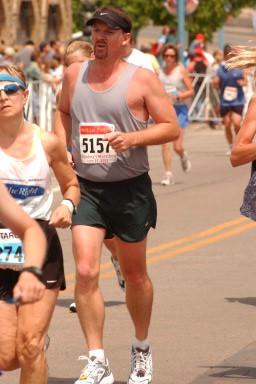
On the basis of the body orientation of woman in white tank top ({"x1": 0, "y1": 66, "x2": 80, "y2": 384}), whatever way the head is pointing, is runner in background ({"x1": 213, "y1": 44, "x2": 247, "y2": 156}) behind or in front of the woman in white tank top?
behind

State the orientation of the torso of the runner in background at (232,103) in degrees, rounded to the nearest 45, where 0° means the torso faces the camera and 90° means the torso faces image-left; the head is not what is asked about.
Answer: approximately 0°

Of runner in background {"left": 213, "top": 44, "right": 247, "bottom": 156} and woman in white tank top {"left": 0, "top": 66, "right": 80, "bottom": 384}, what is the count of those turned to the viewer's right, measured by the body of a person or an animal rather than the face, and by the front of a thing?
0

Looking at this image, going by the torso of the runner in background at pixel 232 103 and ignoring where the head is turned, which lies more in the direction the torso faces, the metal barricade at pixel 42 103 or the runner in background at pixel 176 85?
the runner in background

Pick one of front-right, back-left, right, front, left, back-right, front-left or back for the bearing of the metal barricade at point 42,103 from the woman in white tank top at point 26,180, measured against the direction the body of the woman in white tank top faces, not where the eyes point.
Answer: back-right

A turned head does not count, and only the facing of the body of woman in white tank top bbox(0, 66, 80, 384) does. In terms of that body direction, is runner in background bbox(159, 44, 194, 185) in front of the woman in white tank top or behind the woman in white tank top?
behind

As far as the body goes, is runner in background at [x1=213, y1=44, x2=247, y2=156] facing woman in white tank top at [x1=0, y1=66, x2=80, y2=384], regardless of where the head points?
yes

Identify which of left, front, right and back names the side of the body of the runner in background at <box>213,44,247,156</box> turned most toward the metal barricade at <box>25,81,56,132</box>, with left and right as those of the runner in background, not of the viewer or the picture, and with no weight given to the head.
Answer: right

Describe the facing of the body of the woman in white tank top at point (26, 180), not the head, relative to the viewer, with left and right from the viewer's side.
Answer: facing the viewer and to the left of the viewer
